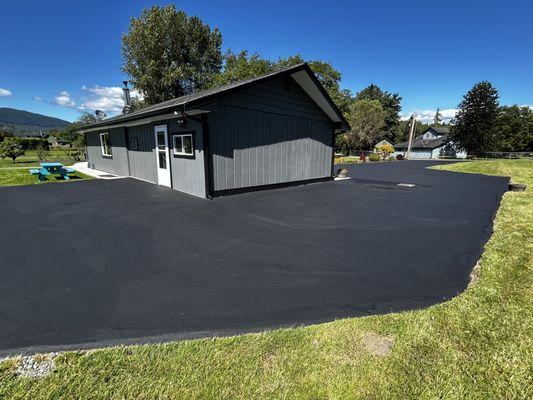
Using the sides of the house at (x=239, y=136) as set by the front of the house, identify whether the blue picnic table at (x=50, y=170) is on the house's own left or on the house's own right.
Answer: on the house's own right

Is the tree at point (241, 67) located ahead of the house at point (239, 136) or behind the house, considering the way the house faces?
behind

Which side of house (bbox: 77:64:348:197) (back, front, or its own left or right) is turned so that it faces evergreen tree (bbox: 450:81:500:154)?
back

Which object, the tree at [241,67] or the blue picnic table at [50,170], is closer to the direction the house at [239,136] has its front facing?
the blue picnic table

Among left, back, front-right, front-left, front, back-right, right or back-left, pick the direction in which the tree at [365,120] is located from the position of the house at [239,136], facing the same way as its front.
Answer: back

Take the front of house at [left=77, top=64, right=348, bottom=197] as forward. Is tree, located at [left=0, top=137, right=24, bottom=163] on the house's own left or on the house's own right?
on the house's own right

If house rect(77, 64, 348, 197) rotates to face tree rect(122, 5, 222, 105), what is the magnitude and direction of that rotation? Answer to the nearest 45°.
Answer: approximately 135° to its right

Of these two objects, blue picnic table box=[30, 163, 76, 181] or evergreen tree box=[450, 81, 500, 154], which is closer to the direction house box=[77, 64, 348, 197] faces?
the blue picnic table
